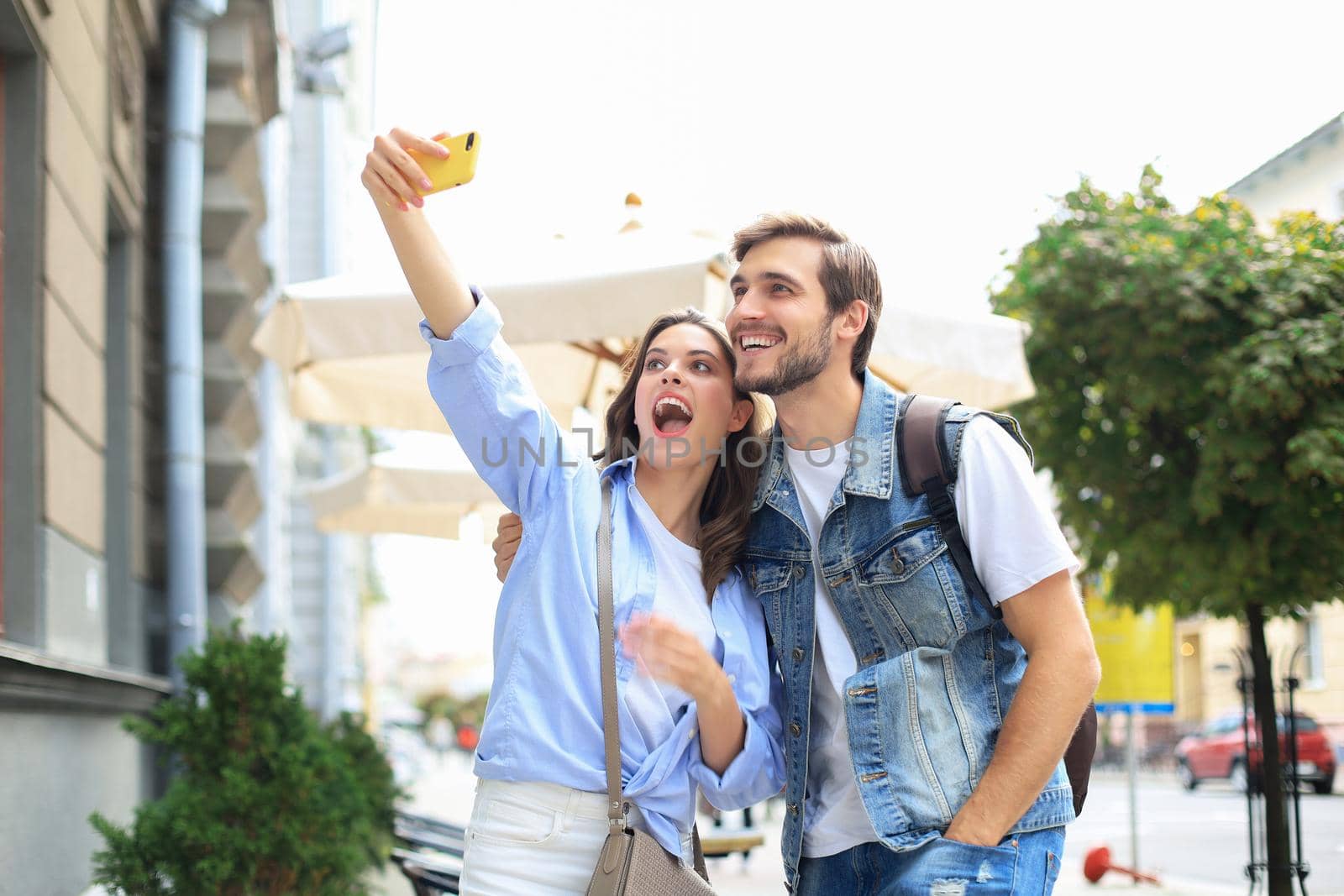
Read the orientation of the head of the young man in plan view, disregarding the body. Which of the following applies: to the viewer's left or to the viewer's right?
to the viewer's left

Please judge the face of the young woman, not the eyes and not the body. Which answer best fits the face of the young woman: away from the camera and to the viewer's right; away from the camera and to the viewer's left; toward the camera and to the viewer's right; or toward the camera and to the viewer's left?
toward the camera and to the viewer's left

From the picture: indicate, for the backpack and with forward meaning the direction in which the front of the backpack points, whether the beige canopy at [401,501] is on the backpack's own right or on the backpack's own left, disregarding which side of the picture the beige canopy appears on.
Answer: on the backpack's own left

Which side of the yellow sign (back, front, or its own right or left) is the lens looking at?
front

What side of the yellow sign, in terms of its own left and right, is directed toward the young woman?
front

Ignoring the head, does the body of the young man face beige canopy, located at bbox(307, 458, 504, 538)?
no

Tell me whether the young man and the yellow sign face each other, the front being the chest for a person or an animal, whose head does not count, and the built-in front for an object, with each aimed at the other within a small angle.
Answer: no

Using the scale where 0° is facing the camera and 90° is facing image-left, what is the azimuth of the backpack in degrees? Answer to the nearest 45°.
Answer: approximately 225°

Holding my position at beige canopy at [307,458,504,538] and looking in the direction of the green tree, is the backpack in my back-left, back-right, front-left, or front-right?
front-right

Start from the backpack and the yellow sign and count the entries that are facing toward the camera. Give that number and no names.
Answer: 1

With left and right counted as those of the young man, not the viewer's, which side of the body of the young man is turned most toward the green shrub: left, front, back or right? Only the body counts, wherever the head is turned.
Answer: right

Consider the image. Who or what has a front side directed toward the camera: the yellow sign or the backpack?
the yellow sign

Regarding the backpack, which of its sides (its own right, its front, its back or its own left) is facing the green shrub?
left
